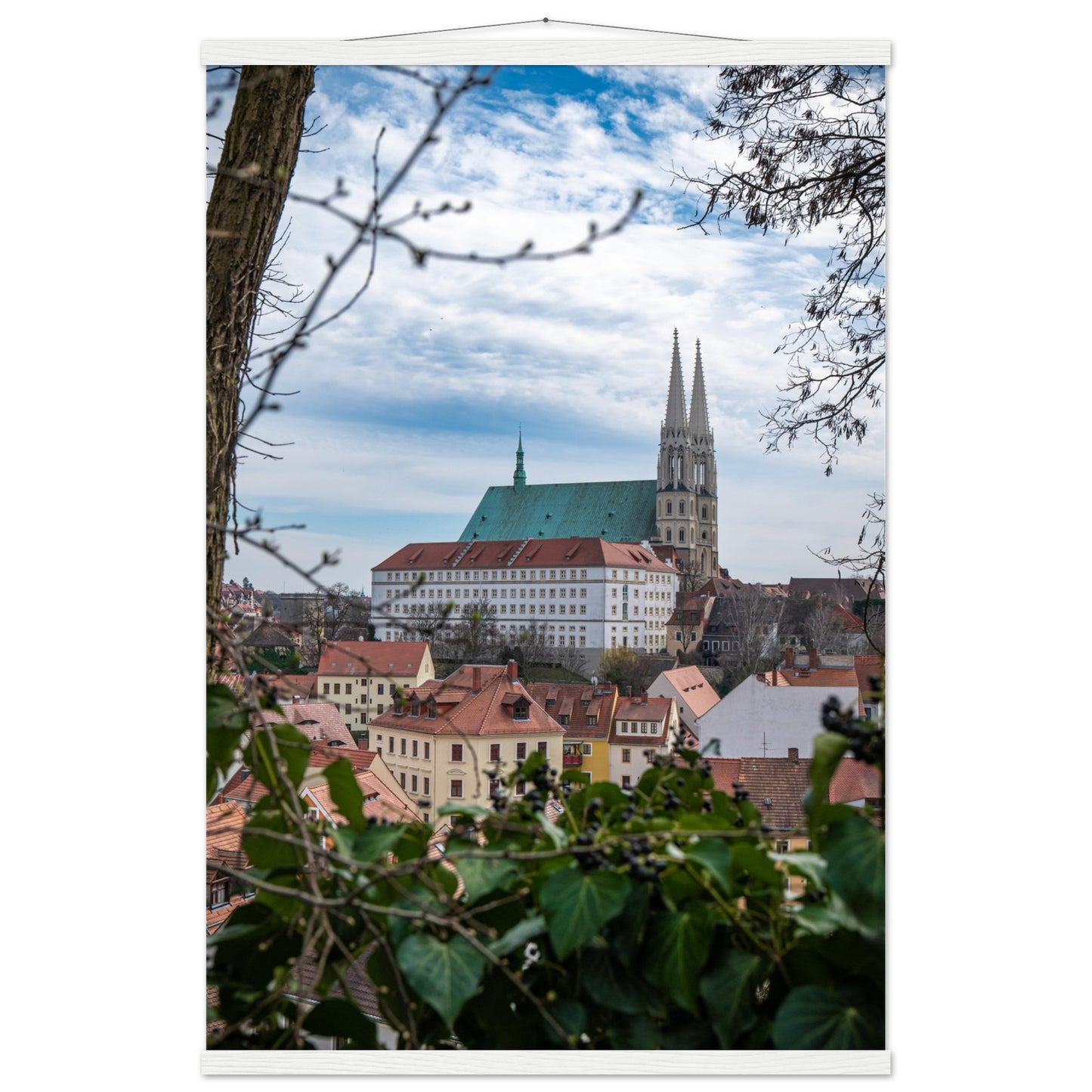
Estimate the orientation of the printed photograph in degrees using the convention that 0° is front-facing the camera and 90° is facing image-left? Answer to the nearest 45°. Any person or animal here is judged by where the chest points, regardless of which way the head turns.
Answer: approximately 0°
